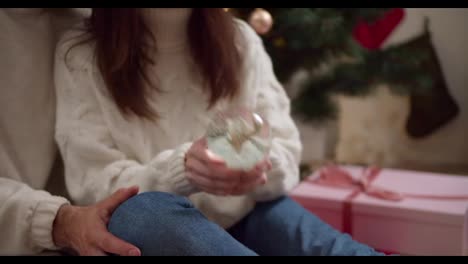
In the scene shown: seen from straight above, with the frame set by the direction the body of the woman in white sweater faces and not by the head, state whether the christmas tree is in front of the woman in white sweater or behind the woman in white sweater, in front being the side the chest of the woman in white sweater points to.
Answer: behind

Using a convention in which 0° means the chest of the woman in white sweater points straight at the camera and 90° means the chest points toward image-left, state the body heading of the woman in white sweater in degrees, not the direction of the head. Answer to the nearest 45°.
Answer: approximately 0°
